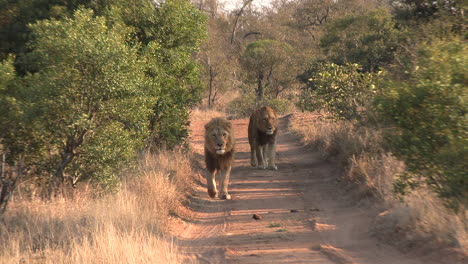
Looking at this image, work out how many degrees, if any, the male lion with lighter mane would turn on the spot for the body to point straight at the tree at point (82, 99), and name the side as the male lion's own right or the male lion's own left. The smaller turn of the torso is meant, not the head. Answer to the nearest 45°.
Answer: approximately 45° to the male lion's own right

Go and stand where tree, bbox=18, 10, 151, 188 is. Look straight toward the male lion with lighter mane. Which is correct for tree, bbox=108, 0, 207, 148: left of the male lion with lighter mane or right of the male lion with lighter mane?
left

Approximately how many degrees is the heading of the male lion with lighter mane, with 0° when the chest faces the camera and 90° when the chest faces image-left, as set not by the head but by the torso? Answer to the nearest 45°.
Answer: approximately 0°

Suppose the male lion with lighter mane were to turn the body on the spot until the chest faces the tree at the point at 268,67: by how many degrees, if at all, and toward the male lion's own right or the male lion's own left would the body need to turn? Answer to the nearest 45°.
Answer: approximately 180°

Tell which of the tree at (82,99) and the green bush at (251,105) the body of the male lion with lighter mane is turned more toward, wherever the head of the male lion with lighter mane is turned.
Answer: the tree

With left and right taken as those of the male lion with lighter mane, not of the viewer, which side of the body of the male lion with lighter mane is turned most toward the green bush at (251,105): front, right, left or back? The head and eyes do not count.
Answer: back
